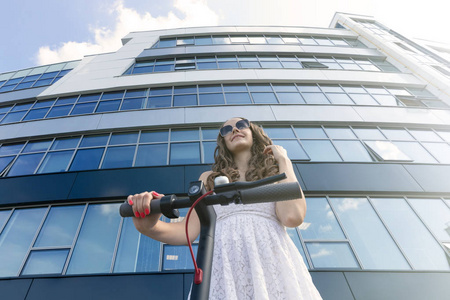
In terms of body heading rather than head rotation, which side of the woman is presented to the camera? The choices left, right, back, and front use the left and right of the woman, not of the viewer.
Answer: front

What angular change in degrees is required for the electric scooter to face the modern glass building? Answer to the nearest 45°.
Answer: approximately 135° to its right

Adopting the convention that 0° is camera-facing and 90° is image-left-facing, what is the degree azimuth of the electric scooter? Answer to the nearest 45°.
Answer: approximately 45°
